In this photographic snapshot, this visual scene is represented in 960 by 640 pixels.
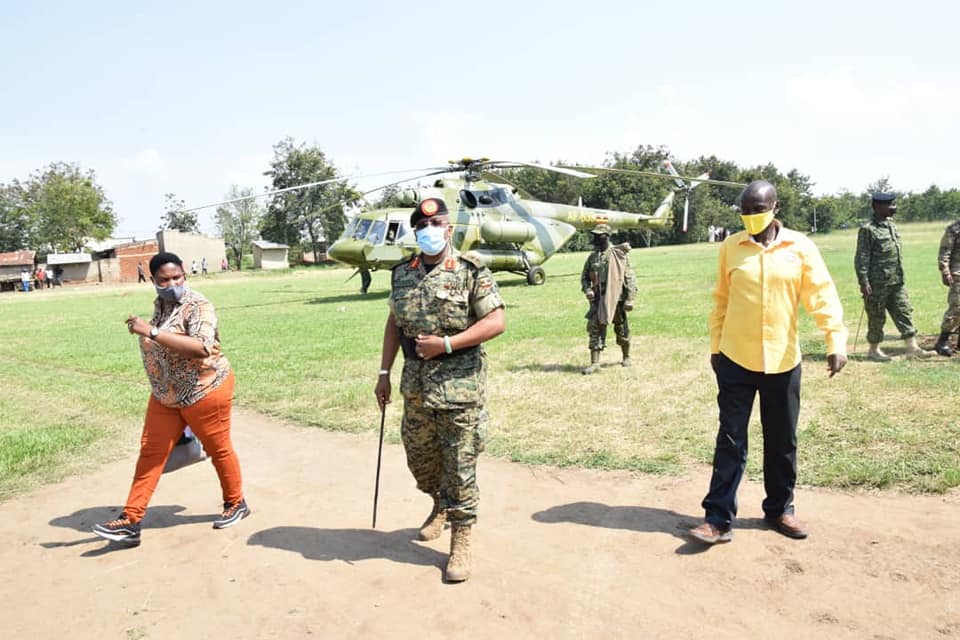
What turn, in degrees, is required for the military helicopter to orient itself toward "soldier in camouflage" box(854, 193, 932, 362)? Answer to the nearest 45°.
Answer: approximately 90° to its left

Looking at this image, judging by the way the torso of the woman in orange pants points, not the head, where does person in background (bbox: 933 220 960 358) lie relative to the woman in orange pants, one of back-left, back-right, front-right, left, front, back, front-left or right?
back-left

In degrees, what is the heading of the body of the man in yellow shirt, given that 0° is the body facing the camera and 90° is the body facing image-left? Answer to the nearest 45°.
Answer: approximately 0°

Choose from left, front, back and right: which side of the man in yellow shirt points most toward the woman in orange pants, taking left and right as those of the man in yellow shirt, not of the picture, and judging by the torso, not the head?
right

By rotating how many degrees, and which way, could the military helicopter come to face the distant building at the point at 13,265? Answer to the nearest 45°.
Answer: approximately 90° to its right

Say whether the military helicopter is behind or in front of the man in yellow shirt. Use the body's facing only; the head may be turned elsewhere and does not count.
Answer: behind

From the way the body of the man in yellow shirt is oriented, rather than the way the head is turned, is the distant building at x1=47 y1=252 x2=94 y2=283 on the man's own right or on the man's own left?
on the man's own right

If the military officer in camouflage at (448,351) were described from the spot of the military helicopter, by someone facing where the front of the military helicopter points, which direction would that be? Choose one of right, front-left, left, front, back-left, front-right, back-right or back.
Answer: front-left

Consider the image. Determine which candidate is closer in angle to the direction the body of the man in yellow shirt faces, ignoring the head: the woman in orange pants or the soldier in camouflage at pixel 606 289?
the woman in orange pants
